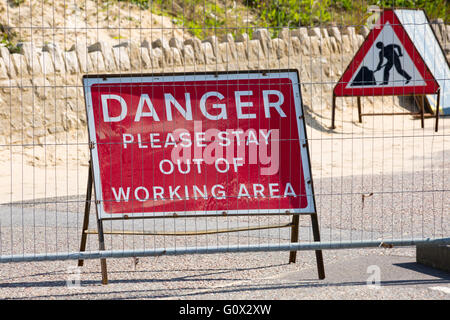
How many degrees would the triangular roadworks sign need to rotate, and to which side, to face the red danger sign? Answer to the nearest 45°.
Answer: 0° — it already faces it

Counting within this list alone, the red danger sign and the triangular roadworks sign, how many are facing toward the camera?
2

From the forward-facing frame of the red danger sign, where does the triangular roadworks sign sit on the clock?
The triangular roadworks sign is roughly at 7 o'clock from the red danger sign.

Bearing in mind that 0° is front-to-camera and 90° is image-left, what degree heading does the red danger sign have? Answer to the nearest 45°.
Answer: approximately 0°
